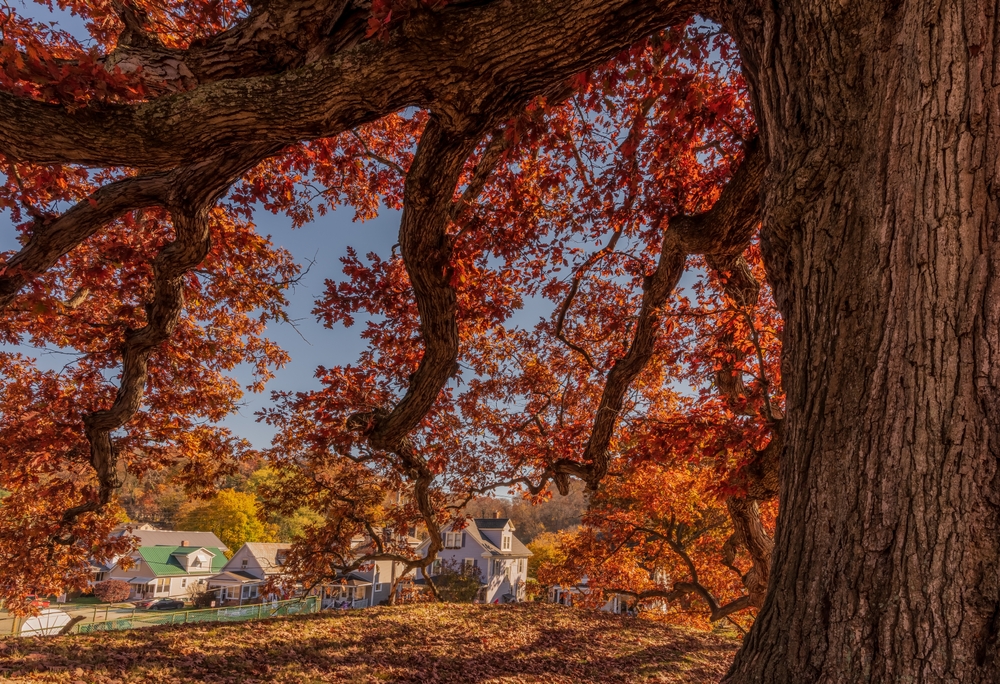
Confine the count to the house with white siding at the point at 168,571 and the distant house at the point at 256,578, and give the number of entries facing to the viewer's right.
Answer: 0

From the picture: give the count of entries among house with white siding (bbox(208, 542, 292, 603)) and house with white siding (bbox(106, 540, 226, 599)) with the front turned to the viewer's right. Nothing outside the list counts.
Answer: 0

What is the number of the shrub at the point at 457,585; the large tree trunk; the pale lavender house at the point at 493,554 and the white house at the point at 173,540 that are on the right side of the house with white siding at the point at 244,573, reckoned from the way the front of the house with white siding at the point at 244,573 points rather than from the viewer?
1

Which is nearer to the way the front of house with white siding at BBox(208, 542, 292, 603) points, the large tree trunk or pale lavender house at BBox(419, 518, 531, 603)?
the large tree trunk

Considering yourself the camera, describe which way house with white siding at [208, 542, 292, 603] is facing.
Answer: facing the viewer and to the left of the viewer

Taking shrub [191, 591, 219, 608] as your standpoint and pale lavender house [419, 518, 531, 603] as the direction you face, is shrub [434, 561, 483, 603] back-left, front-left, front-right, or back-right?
front-right

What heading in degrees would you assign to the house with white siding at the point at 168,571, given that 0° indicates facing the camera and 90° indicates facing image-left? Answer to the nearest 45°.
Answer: approximately 45°

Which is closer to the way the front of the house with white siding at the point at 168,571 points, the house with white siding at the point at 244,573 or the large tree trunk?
the large tree trunk

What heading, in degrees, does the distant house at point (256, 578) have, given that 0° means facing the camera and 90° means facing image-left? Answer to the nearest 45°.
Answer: approximately 45°

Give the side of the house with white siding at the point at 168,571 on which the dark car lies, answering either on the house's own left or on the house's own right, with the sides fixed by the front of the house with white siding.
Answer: on the house's own left

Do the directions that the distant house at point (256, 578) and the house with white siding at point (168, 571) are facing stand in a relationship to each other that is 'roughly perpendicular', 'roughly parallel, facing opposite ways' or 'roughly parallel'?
roughly parallel
